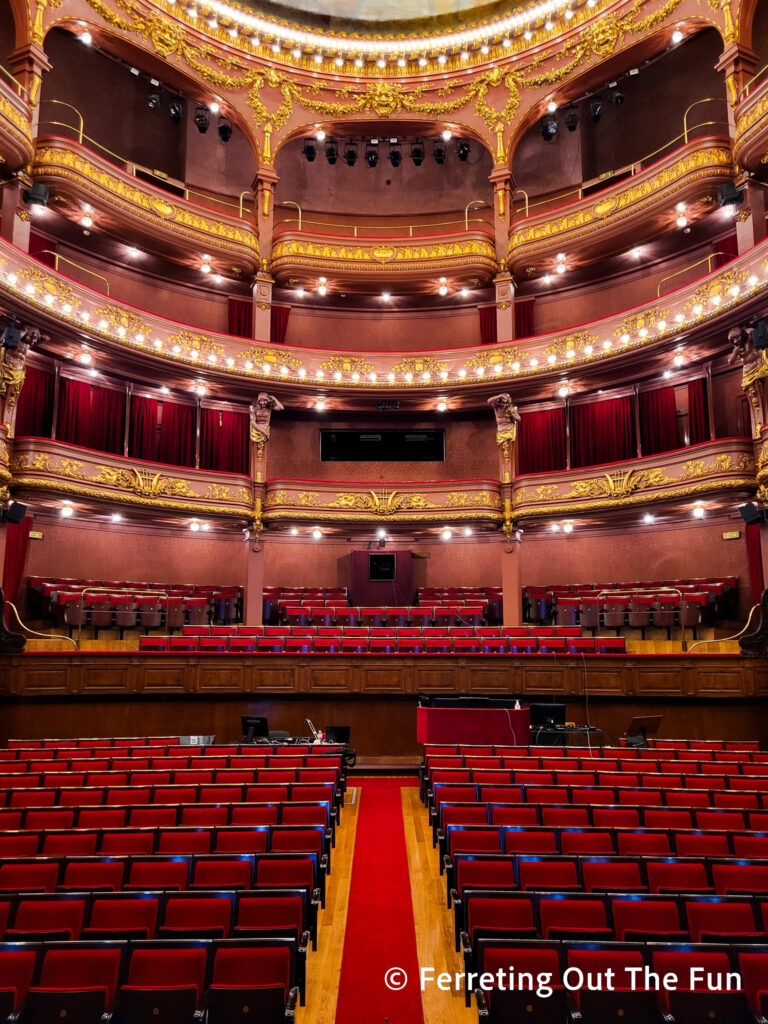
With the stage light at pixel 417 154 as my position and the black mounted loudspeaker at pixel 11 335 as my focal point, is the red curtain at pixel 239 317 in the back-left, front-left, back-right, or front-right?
front-right

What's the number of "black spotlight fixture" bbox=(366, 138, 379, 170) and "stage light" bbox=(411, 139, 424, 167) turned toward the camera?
2

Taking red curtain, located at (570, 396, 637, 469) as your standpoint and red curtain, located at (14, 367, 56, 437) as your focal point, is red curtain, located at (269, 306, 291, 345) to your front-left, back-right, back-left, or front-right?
front-right

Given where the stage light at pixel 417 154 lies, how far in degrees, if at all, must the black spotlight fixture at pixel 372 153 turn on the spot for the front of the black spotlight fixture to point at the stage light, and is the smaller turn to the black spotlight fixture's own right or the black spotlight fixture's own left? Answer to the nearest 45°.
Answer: approximately 90° to the black spotlight fixture's own left

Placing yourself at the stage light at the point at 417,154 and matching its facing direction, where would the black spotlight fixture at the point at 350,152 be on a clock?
The black spotlight fixture is roughly at 3 o'clock from the stage light.

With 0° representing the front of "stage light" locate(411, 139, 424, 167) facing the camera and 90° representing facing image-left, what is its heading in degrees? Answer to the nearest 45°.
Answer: approximately 0°

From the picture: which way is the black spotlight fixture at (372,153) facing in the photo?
toward the camera

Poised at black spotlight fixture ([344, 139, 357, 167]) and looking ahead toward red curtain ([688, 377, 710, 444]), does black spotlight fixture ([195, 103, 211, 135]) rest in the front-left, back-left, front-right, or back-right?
back-right

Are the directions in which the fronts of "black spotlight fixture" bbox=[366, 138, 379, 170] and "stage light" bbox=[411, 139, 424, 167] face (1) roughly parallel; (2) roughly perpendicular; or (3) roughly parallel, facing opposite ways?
roughly parallel

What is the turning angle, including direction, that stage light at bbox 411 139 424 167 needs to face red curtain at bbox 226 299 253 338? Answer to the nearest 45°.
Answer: approximately 90° to its right
